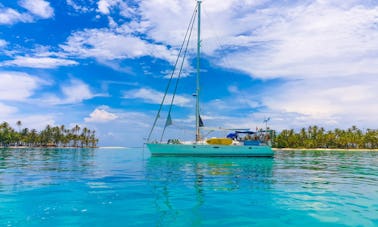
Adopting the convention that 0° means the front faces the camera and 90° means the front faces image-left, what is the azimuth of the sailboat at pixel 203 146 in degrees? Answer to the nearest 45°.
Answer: approximately 90°
